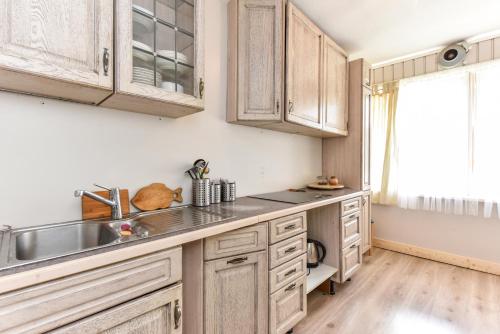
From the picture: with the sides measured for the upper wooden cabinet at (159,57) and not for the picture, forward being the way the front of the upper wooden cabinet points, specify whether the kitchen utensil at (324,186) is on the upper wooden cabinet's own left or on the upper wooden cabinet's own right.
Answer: on the upper wooden cabinet's own left

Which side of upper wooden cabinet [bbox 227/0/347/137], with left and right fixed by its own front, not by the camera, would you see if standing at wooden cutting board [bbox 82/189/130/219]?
right

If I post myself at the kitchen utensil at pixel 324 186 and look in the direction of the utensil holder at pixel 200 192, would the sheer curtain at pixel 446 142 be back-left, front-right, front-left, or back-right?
back-left

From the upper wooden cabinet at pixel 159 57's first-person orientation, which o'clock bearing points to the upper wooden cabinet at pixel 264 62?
the upper wooden cabinet at pixel 264 62 is roughly at 10 o'clock from the upper wooden cabinet at pixel 159 57.

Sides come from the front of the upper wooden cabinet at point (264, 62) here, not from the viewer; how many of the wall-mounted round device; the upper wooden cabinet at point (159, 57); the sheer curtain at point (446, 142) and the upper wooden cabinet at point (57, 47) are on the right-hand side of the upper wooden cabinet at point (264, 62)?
2

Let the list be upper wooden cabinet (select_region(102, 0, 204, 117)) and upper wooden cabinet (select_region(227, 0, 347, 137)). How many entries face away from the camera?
0

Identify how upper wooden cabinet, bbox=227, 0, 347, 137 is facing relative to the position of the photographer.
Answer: facing the viewer and to the right of the viewer
